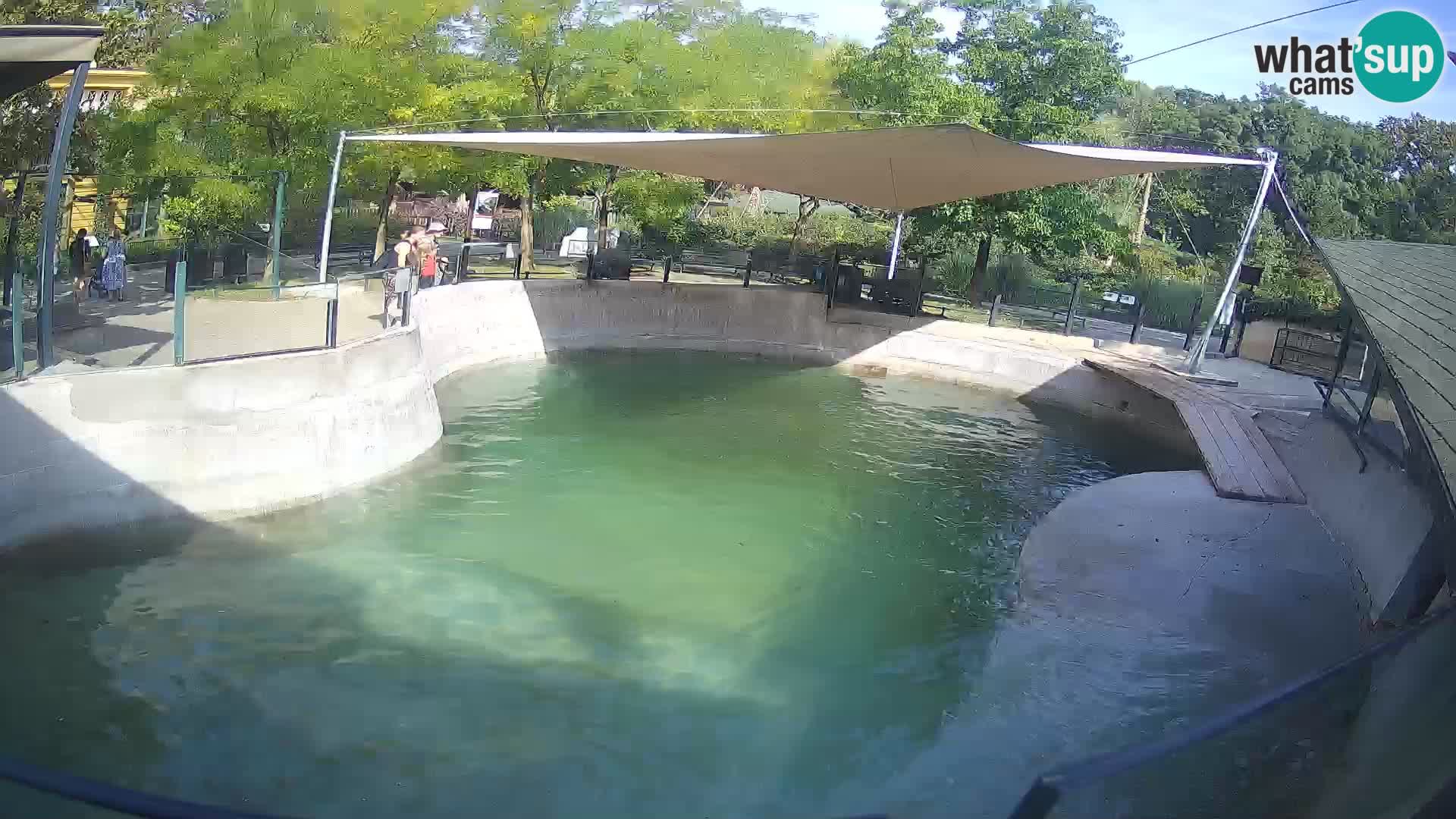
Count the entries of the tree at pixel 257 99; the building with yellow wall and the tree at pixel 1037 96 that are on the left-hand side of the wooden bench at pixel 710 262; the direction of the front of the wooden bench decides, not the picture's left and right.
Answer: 1

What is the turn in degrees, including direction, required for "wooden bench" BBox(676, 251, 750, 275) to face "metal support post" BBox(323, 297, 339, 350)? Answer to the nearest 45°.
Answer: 0° — it already faces it

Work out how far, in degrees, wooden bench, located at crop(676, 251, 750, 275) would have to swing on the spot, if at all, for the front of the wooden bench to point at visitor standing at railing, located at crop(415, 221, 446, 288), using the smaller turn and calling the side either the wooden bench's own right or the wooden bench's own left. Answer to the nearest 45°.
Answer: approximately 45° to the wooden bench's own right

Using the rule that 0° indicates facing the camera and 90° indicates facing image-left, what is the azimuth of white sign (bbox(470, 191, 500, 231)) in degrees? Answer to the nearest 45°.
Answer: approximately 0°
